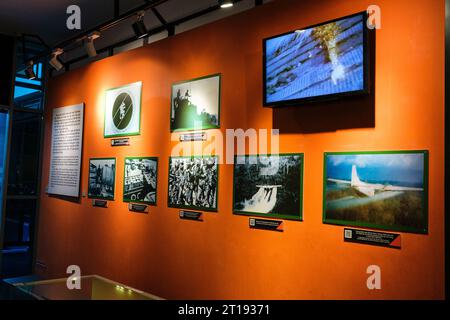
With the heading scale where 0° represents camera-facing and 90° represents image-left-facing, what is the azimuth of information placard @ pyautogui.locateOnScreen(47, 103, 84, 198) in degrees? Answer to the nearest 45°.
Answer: approximately 45°

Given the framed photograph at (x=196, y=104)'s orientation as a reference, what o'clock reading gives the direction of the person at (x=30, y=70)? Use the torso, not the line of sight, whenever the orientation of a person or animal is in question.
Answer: The person is roughly at 3 o'clock from the framed photograph.

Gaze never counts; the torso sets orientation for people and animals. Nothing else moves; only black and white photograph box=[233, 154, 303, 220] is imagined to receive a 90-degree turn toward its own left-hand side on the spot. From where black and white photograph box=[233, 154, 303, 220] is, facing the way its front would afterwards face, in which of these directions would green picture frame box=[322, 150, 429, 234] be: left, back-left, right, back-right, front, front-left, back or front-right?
front

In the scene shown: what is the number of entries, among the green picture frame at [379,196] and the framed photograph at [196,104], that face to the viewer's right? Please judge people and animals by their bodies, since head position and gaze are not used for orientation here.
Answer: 0

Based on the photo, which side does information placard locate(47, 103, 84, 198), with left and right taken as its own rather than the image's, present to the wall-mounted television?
left

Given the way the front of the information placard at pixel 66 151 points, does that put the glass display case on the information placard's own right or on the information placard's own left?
on the information placard's own left

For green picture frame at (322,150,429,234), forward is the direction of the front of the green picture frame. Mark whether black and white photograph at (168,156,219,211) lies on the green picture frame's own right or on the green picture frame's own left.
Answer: on the green picture frame's own right

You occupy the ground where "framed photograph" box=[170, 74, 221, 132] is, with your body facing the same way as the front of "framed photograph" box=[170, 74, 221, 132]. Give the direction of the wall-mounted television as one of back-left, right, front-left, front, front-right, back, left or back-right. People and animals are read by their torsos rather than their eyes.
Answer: left

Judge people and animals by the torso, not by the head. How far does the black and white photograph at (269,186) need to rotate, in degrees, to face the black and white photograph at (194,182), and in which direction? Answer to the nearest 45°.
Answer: approximately 90° to its right

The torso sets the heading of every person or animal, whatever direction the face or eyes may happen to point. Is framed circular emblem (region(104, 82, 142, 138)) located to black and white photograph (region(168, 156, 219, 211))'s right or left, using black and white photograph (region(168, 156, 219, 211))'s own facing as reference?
on its right

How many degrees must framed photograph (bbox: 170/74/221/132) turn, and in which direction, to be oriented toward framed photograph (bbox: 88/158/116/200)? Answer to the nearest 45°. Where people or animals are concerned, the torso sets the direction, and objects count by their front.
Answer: approximately 90° to its right
